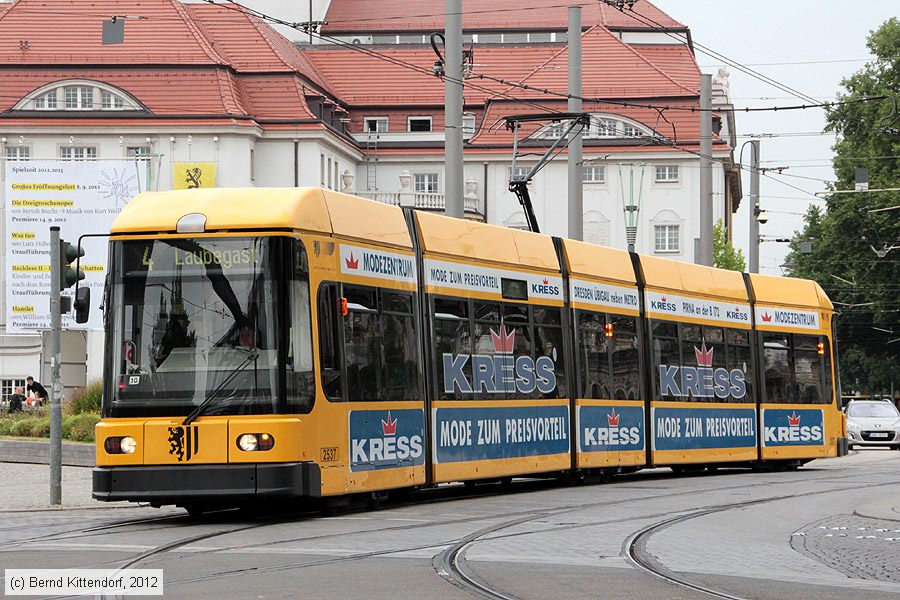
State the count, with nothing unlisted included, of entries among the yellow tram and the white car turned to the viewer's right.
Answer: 0

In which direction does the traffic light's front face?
to the viewer's right

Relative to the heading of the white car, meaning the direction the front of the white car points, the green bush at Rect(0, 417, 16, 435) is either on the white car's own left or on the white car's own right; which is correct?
on the white car's own right

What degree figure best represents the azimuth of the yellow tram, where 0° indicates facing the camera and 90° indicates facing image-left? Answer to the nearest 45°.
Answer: approximately 45°

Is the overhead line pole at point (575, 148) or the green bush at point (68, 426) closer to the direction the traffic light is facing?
the overhead line pole

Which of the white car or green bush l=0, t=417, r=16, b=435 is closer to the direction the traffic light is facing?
the white car
